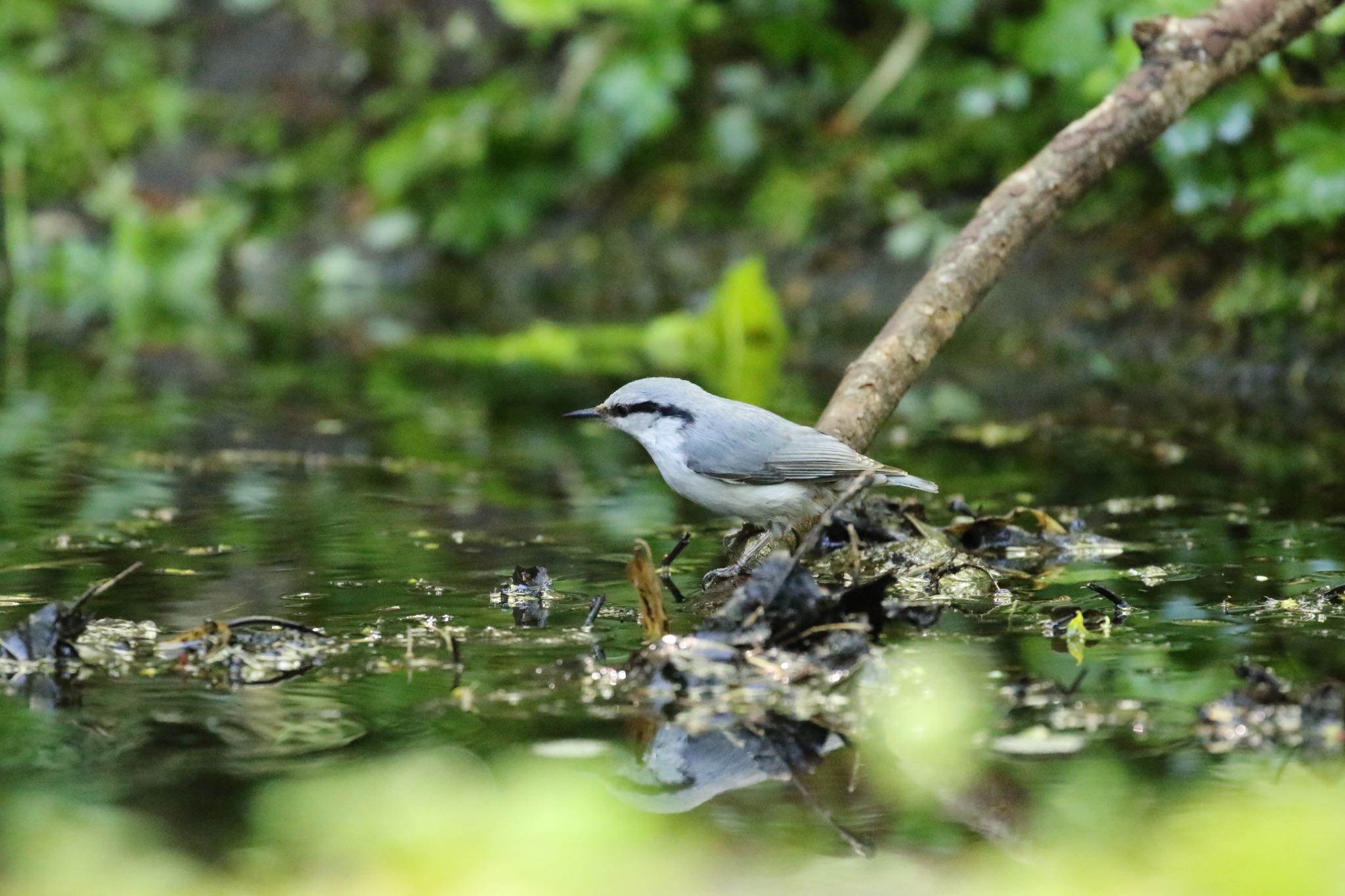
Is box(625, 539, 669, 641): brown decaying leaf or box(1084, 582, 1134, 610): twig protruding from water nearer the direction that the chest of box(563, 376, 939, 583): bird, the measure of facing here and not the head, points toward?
the brown decaying leaf

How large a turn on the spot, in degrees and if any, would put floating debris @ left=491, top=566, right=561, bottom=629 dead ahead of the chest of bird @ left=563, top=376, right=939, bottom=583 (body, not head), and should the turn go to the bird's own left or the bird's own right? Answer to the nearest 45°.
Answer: approximately 45° to the bird's own left

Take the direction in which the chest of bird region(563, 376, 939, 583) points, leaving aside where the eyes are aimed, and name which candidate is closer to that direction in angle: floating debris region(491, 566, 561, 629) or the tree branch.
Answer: the floating debris

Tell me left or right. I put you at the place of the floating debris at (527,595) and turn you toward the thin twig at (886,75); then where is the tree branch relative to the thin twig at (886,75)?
right

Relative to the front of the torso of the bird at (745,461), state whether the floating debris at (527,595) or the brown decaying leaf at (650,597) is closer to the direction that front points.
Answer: the floating debris

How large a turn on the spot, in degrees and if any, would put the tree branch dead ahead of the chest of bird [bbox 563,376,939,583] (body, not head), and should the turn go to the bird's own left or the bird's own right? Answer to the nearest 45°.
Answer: approximately 135° to the bird's own right

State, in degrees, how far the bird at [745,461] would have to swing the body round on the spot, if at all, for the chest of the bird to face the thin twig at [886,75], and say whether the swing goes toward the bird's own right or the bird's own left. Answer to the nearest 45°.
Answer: approximately 90° to the bird's own right

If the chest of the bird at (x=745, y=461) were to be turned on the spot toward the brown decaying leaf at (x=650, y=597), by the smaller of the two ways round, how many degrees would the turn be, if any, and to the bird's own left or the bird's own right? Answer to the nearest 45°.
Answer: approximately 90° to the bird's own left

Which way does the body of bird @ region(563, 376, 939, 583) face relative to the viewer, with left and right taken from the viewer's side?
facing to the left of the viewer

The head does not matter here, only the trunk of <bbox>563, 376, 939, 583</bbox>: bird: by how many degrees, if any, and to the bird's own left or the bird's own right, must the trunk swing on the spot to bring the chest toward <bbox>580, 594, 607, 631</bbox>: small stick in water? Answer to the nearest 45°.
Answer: approximately 45° to the bird's own left
